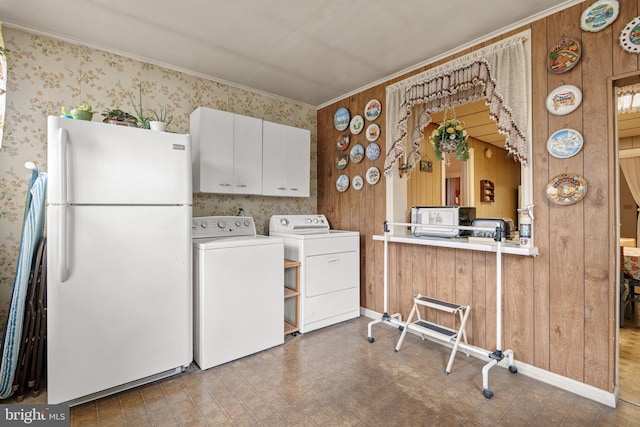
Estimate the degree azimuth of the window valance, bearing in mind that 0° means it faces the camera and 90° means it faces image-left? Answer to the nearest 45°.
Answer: approximately 45°

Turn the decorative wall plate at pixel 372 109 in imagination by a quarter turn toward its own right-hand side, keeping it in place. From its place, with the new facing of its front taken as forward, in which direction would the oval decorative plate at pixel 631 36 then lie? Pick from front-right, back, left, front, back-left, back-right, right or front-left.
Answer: back

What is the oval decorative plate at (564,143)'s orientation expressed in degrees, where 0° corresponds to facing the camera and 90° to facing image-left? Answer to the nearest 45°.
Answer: approximately 0°

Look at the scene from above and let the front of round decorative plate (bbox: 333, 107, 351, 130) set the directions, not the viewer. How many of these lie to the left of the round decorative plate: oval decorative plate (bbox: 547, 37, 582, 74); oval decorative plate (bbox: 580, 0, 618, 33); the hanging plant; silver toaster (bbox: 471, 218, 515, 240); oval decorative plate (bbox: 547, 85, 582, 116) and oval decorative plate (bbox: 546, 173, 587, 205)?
6

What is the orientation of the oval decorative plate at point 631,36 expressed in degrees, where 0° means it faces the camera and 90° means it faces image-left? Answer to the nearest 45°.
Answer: approximately 0°

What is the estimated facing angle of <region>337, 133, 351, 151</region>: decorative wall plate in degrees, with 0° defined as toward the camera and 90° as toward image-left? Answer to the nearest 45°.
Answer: approximately 45°

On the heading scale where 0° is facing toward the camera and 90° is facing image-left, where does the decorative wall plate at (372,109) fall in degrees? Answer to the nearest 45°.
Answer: approximately 45°

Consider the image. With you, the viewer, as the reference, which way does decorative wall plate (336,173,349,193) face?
facing the viewer and to the left of the viewer

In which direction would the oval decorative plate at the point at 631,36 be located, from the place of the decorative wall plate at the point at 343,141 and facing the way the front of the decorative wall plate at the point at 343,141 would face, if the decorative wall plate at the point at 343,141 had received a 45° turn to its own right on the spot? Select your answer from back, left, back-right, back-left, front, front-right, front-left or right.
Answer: back-left

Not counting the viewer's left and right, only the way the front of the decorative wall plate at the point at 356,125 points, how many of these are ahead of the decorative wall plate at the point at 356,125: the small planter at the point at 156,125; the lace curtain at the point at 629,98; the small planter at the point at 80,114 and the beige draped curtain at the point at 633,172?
2
